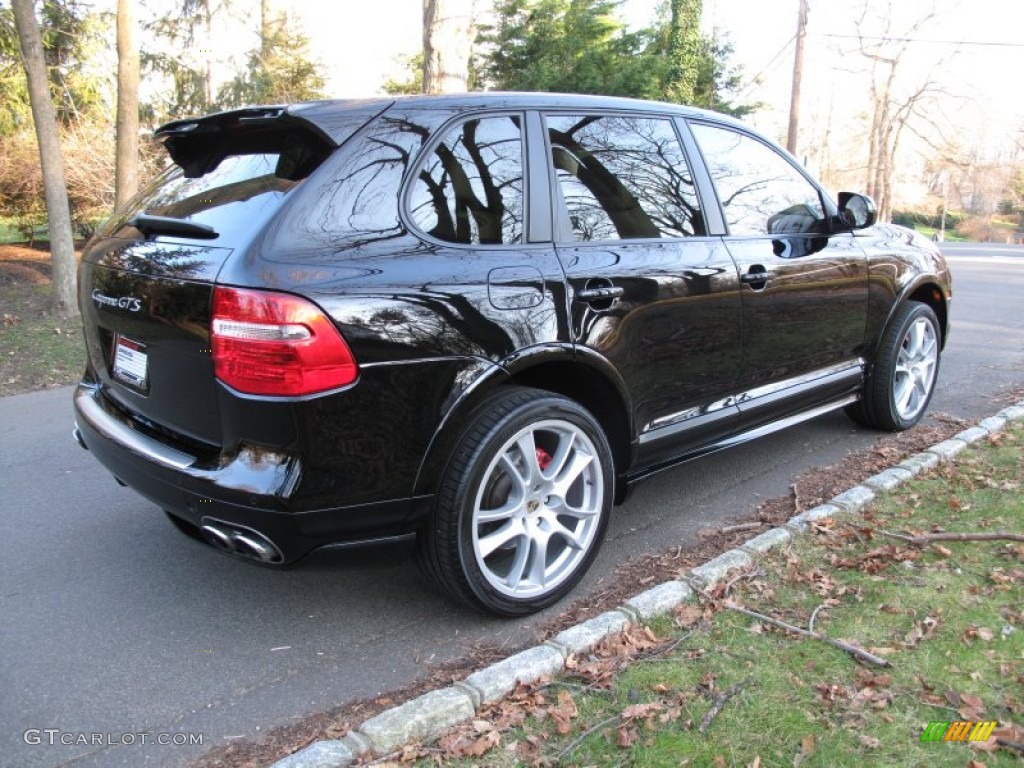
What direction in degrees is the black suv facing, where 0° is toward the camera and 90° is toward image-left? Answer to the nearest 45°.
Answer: approximately 225°

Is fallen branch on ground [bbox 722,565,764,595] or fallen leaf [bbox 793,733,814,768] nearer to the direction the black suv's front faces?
the fallen branch on ground

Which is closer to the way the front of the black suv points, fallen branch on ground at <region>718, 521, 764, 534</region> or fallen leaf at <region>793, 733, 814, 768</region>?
the fallen branch on ground

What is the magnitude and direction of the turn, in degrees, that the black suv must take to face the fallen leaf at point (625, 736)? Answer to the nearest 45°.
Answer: approximately 90° to its right

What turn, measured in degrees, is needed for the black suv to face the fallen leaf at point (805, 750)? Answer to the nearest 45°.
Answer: approximately 90° to its right

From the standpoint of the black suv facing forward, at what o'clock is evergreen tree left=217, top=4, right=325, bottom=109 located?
The evergreen tree is roughly at 10 o'clock from the black suv.
